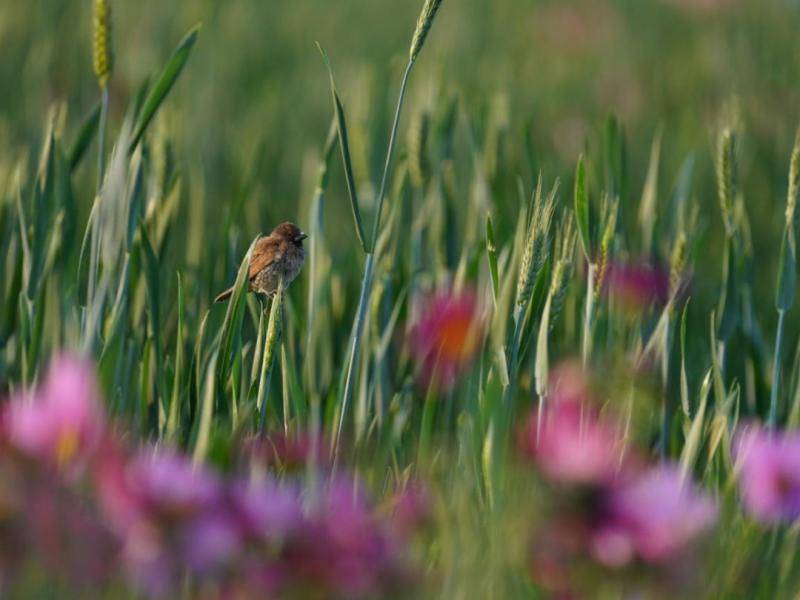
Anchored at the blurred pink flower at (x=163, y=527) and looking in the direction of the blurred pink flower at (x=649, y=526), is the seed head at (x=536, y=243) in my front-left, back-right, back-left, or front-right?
front-left

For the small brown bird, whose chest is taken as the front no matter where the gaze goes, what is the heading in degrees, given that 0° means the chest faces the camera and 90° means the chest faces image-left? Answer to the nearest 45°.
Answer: approximately 270°

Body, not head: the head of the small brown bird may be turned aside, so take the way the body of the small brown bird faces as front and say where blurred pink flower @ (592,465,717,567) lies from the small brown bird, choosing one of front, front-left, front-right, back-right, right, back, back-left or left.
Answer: right

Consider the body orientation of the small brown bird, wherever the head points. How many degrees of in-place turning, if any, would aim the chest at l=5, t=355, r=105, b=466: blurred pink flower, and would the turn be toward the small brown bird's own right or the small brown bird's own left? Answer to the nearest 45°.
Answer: approximately 90° to the small brown bird's own right

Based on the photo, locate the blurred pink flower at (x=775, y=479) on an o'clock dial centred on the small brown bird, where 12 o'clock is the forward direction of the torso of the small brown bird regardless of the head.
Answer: The blurred pink flower is roughly at 2 o'clock from the small brown bird.

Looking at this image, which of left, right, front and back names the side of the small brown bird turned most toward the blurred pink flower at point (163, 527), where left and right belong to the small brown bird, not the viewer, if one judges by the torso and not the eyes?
right
